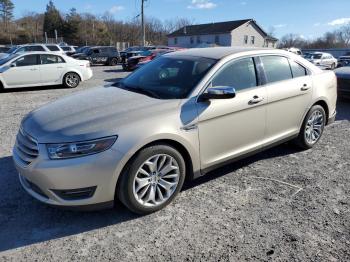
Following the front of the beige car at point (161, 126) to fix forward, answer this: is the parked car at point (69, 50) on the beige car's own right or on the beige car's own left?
on the beige car's own right

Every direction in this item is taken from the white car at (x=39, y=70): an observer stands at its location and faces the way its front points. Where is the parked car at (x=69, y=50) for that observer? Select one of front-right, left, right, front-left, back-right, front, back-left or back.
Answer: right

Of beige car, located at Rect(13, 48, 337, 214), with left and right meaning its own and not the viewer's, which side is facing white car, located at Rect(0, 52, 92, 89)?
right

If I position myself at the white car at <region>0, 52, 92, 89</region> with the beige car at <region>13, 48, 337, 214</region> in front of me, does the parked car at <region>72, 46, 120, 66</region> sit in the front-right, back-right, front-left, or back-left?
back-left

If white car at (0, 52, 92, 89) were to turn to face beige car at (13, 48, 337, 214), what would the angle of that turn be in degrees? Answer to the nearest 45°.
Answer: approximately 90° to its left

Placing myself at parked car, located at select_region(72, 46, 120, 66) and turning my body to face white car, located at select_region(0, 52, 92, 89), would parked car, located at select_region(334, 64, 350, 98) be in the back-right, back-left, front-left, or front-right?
front-left

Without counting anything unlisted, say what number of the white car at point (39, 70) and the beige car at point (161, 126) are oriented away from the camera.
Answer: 0

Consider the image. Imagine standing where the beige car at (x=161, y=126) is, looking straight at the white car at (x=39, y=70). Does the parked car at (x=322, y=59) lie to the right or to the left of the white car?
right

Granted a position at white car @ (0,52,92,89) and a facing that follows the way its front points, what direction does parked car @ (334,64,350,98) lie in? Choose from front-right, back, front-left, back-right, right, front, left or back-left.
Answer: back-left

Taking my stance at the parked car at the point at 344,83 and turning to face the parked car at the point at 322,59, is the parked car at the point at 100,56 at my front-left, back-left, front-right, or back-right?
front-left
